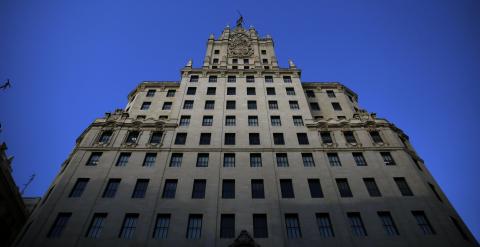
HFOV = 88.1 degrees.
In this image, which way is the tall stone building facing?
toward the camera
